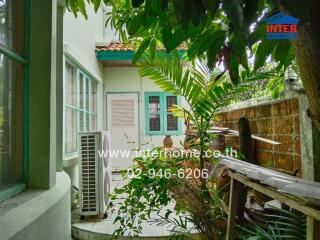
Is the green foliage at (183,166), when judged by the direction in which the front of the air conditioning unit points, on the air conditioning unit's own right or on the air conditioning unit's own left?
on the air conditioning unit's own right

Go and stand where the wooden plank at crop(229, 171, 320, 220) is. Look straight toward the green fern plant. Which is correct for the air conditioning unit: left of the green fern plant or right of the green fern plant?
left

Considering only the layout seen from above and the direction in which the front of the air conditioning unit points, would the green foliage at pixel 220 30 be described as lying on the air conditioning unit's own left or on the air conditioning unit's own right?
on the air conditioning unit's own right

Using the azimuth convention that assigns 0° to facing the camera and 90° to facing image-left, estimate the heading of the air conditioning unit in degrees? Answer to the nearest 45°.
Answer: approximately 270°

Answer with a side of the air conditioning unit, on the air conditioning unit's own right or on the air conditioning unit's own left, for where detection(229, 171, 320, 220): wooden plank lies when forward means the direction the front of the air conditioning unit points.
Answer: on the air conditioning unit's own right
